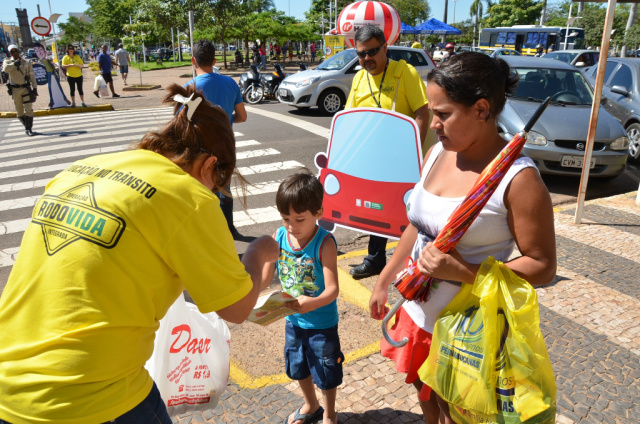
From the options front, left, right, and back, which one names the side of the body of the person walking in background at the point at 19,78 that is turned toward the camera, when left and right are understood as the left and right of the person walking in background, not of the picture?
front

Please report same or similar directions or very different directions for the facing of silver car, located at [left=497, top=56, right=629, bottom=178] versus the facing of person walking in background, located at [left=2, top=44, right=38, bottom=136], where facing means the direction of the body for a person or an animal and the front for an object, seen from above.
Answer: same or similar directions

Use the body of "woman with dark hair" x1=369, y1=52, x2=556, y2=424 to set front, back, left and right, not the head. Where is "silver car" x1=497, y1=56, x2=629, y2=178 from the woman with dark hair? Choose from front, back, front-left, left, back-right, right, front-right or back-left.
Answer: back-right

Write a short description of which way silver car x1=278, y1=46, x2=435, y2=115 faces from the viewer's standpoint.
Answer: facing the viewer and to the left of the viewer

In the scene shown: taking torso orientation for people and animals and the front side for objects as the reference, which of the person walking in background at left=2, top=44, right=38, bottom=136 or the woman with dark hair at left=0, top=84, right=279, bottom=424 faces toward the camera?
the person walking in background

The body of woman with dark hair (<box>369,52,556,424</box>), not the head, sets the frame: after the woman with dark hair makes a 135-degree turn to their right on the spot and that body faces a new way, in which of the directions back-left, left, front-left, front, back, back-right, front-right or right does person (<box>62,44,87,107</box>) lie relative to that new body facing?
front-left

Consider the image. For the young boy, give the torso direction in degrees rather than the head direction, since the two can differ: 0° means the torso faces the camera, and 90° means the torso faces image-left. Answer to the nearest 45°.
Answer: approximately 45°

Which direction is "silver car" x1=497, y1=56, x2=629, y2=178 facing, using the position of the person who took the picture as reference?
facing the viewer and to the right of the viewer

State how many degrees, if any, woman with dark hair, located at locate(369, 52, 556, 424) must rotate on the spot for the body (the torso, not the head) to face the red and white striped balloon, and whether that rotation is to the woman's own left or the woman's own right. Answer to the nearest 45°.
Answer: approximately 135° to the woman's own right

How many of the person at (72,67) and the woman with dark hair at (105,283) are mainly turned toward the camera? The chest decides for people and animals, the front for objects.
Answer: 1

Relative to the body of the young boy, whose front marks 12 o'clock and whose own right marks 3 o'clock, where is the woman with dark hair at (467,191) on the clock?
The woman with dark hair is roughly at 9 o'clock from the young boy.

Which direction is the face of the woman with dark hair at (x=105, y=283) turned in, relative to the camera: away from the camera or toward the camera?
away from the camera

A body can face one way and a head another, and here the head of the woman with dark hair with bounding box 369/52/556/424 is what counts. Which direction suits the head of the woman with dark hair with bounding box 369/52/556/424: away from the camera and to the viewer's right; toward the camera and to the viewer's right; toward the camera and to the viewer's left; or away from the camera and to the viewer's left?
toward the camera and to the viewer's left

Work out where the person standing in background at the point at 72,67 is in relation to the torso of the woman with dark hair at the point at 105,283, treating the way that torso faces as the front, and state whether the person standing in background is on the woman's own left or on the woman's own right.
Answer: on the woman's own left

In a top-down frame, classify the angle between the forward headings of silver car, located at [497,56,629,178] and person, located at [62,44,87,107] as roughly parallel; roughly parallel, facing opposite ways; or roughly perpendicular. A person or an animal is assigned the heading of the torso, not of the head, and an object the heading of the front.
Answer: roughly parallel

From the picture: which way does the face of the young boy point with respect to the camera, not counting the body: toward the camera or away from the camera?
toward the camera

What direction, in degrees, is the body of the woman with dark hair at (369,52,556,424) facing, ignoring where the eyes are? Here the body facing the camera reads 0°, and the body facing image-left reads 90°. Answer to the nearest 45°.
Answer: approximately 45°

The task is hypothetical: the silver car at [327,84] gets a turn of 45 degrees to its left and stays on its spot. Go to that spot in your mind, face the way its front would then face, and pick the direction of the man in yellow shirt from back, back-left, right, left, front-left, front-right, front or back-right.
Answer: front

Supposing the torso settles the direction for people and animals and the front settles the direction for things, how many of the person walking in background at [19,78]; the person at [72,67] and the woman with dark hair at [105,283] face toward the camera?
2

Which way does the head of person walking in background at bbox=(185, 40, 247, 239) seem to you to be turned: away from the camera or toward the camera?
away from the camera
